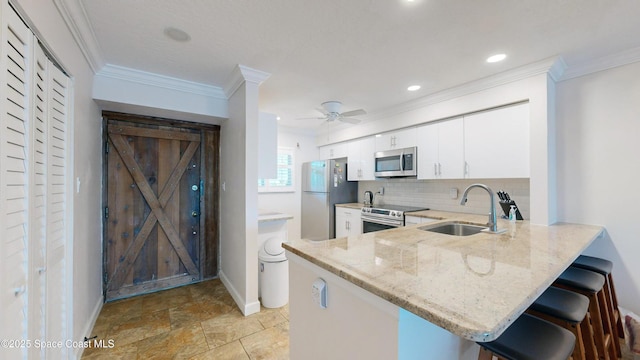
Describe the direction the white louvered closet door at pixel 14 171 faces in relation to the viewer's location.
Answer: facing the viewer and to the right of the viewer

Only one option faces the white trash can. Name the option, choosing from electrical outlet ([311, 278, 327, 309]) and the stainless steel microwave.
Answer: the stainless steel microwave

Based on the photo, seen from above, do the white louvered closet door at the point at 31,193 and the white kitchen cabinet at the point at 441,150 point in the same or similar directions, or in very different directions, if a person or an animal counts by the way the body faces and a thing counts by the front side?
very different directions

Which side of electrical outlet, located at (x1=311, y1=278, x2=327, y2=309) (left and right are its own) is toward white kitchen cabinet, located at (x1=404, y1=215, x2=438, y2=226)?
back

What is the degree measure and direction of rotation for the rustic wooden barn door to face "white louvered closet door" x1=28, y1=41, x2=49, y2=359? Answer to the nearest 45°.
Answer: approximately 45° to its right

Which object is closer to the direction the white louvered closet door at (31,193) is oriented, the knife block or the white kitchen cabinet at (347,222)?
the knife block

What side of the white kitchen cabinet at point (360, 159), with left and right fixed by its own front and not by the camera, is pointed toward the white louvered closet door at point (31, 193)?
front
